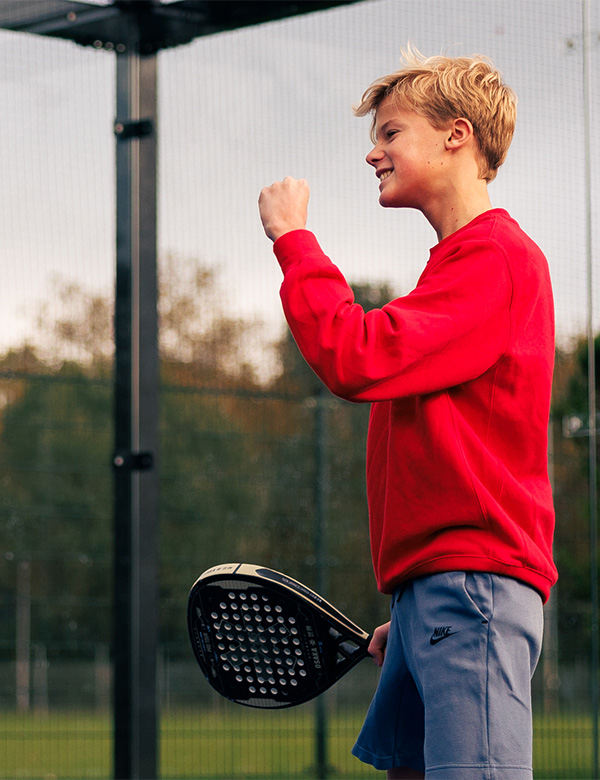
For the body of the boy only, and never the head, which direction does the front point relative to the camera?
to the viewer's left

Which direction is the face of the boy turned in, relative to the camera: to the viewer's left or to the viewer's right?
to the viewer's left

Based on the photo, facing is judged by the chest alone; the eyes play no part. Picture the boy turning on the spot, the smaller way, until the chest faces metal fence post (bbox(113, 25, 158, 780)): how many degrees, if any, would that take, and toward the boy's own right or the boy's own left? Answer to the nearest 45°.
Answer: approximately 45° to the boy's own right
